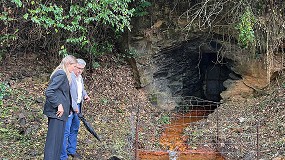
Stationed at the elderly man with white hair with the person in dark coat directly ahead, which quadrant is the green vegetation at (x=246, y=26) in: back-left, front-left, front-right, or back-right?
back-left

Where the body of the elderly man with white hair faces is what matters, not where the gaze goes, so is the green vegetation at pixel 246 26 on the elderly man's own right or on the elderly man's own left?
on the elderly man's own left

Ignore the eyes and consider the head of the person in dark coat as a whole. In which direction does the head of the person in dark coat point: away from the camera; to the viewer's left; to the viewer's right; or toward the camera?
to the viewer's right

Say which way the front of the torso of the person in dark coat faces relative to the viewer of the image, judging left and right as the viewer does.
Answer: facing to the right of the viewer

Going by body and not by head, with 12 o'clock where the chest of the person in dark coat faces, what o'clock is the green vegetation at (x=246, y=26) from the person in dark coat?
The green vegetation is roughly at 11 o'clock from the person in dark coat.

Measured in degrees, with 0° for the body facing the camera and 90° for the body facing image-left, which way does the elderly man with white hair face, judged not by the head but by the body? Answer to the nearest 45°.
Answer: approximately 315°
